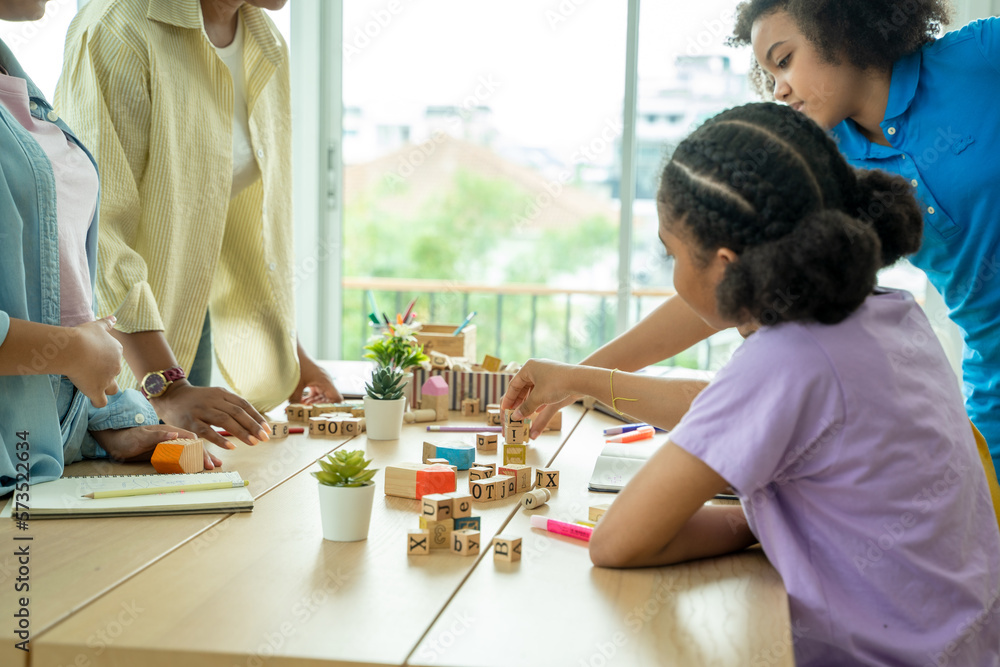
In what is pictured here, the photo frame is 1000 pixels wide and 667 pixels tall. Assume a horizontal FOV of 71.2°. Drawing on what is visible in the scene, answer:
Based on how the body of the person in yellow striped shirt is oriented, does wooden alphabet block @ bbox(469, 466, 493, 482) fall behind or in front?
in front

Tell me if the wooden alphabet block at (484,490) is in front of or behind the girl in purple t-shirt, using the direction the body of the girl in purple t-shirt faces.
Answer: in front

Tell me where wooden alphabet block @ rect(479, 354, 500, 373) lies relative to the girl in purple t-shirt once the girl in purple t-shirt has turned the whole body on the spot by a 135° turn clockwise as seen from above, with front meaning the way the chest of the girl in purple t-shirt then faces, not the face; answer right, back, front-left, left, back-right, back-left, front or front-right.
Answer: back-left

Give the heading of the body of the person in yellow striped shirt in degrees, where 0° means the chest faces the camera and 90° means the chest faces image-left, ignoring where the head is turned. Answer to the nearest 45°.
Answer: approximately 315°

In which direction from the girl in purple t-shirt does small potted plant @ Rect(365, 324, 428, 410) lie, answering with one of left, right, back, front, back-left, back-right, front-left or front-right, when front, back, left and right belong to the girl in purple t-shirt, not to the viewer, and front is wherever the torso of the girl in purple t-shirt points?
front

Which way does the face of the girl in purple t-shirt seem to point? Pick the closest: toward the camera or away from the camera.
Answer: away from the camera

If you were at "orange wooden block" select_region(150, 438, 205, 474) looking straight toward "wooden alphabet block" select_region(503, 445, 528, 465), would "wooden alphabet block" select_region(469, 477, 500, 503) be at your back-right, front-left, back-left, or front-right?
front-right

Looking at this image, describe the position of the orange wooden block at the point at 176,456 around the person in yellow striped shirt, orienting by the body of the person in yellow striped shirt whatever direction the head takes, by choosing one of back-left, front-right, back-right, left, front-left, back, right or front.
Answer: front-right

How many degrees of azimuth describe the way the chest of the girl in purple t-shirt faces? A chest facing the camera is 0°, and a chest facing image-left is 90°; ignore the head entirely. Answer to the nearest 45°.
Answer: approximately 135°

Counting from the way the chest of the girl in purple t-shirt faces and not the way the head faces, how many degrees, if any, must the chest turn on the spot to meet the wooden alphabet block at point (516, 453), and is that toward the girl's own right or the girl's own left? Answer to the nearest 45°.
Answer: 0° — they already face it

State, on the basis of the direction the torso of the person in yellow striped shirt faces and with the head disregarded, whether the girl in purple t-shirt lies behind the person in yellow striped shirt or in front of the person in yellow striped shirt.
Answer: in front

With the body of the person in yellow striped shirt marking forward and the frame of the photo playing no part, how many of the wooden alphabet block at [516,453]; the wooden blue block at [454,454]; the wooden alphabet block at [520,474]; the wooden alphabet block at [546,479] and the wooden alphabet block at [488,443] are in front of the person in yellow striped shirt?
5

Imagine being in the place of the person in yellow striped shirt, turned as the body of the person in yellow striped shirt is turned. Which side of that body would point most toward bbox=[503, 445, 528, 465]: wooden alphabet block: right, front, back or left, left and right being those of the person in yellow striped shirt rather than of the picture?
front
